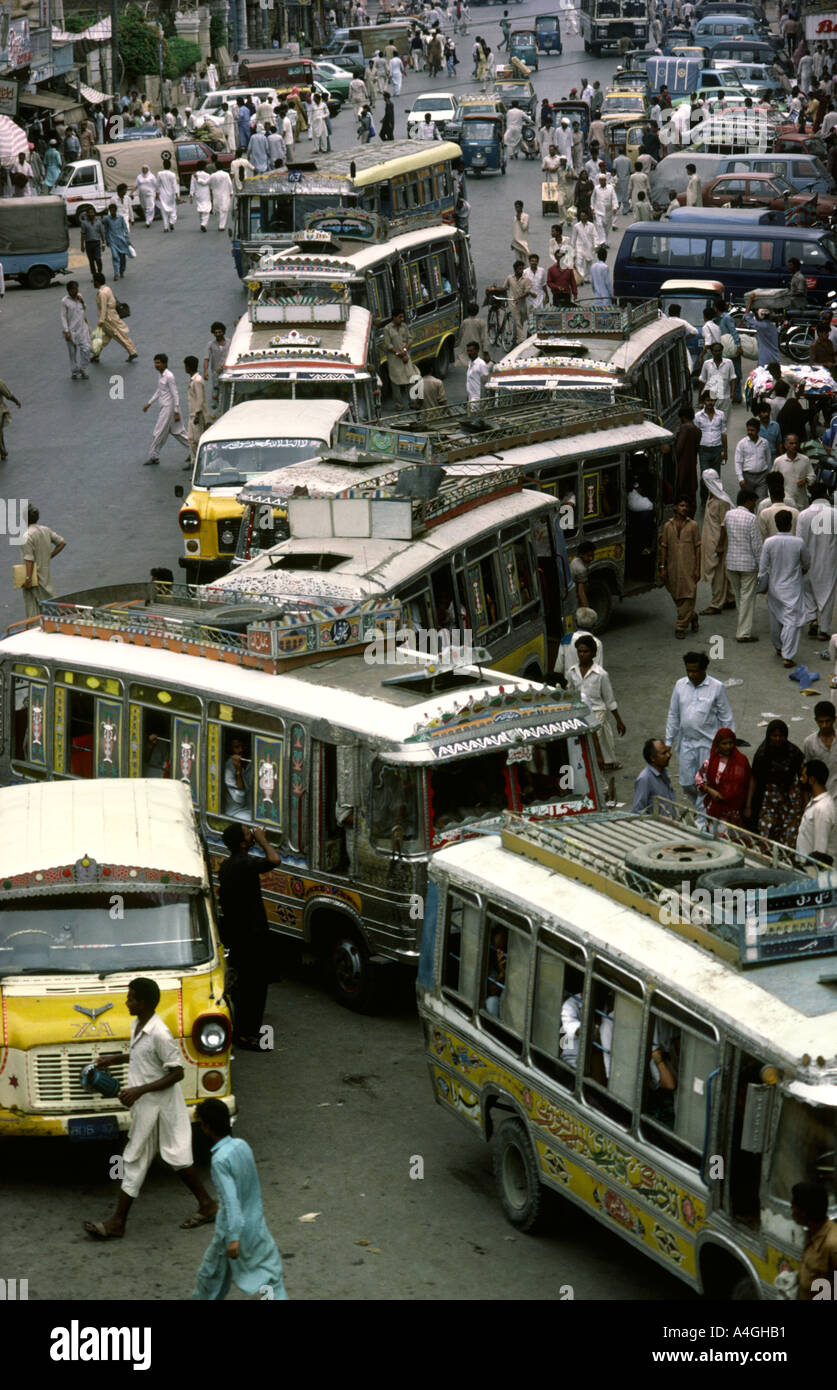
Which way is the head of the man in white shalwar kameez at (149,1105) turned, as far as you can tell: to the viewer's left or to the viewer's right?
to the viewer's left

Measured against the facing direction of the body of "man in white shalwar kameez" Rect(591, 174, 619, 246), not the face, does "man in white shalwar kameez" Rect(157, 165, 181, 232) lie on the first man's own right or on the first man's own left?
on the first man's own right

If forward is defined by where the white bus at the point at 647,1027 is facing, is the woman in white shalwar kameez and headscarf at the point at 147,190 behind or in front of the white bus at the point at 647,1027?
behind

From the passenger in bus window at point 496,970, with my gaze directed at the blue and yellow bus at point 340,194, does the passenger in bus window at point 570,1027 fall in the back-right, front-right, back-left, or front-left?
back-right

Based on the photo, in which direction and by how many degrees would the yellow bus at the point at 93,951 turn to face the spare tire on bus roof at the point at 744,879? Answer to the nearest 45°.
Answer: approximately 45° to its left

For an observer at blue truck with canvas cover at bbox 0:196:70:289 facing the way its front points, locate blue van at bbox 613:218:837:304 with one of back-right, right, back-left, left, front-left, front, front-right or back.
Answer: back-left

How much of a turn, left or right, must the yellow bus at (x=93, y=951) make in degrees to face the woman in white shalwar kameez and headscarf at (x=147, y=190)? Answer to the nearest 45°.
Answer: approximately 180°

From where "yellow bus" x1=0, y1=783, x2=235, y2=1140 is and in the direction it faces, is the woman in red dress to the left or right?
on its left

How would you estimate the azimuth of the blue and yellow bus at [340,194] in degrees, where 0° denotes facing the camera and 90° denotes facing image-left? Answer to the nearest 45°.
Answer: approximately 45°

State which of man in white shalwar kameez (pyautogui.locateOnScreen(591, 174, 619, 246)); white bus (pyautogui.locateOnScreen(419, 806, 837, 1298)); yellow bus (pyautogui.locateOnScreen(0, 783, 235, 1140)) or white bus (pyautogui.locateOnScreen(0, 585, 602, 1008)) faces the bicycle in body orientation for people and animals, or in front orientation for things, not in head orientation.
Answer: the man in white shalwar kameez

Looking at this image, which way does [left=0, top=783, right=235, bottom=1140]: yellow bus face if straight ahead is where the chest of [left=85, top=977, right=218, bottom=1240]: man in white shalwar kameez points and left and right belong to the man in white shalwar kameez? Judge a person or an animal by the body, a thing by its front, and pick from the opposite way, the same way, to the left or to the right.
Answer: to the left
